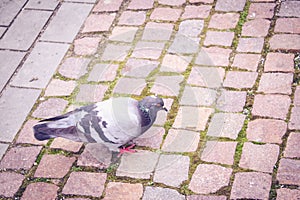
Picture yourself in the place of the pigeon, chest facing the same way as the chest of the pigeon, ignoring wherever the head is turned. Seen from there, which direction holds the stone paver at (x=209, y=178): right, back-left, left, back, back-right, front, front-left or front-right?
front

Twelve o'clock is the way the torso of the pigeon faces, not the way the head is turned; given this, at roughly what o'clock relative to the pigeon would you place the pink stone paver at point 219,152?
The pink stone paver is roughly at 12 o'clock from the pigeon.

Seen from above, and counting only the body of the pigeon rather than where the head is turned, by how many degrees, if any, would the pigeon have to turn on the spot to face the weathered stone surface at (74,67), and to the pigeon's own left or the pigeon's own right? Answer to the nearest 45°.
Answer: approximately 135° to the pigeon's own left

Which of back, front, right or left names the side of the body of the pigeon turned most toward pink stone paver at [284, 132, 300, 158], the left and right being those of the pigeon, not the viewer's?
front

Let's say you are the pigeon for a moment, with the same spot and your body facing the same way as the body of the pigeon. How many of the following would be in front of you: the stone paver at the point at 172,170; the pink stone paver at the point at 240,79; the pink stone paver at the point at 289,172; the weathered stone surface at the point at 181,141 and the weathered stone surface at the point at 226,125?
5

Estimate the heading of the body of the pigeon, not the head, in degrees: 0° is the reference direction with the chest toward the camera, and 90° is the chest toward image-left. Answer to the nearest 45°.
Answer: approximately 270°

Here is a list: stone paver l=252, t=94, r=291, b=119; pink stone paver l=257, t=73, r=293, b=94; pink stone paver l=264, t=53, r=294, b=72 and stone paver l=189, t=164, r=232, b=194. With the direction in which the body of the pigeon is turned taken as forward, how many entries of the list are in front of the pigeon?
4

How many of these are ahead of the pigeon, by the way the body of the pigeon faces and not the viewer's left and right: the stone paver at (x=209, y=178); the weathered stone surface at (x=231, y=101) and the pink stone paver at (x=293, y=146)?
3

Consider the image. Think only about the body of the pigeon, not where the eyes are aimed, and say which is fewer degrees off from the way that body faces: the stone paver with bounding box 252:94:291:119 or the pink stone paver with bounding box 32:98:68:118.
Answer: the stone paver

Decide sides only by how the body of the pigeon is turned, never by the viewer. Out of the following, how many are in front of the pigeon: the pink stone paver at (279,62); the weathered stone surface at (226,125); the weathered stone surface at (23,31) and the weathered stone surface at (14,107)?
2

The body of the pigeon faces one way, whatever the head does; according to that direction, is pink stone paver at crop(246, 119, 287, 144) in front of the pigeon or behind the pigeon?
in front
